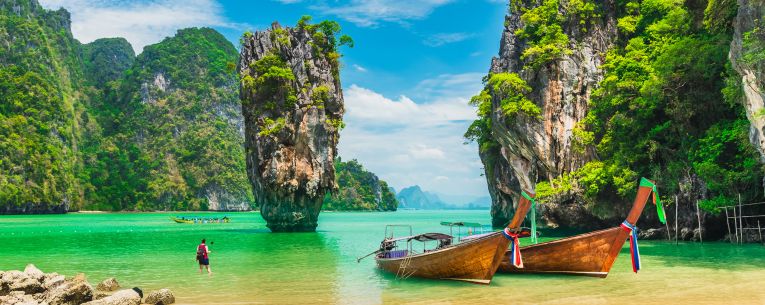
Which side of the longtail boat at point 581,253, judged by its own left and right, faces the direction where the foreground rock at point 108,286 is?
back

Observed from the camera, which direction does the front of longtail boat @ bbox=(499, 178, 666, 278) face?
facing to the right of the viewer

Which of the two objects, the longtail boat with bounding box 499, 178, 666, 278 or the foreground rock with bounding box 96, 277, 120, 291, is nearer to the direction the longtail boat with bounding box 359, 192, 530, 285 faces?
the longtail boat

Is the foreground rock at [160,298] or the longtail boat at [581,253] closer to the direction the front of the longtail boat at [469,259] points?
the longtail boat

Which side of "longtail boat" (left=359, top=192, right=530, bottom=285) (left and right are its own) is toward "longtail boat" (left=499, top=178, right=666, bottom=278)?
left
